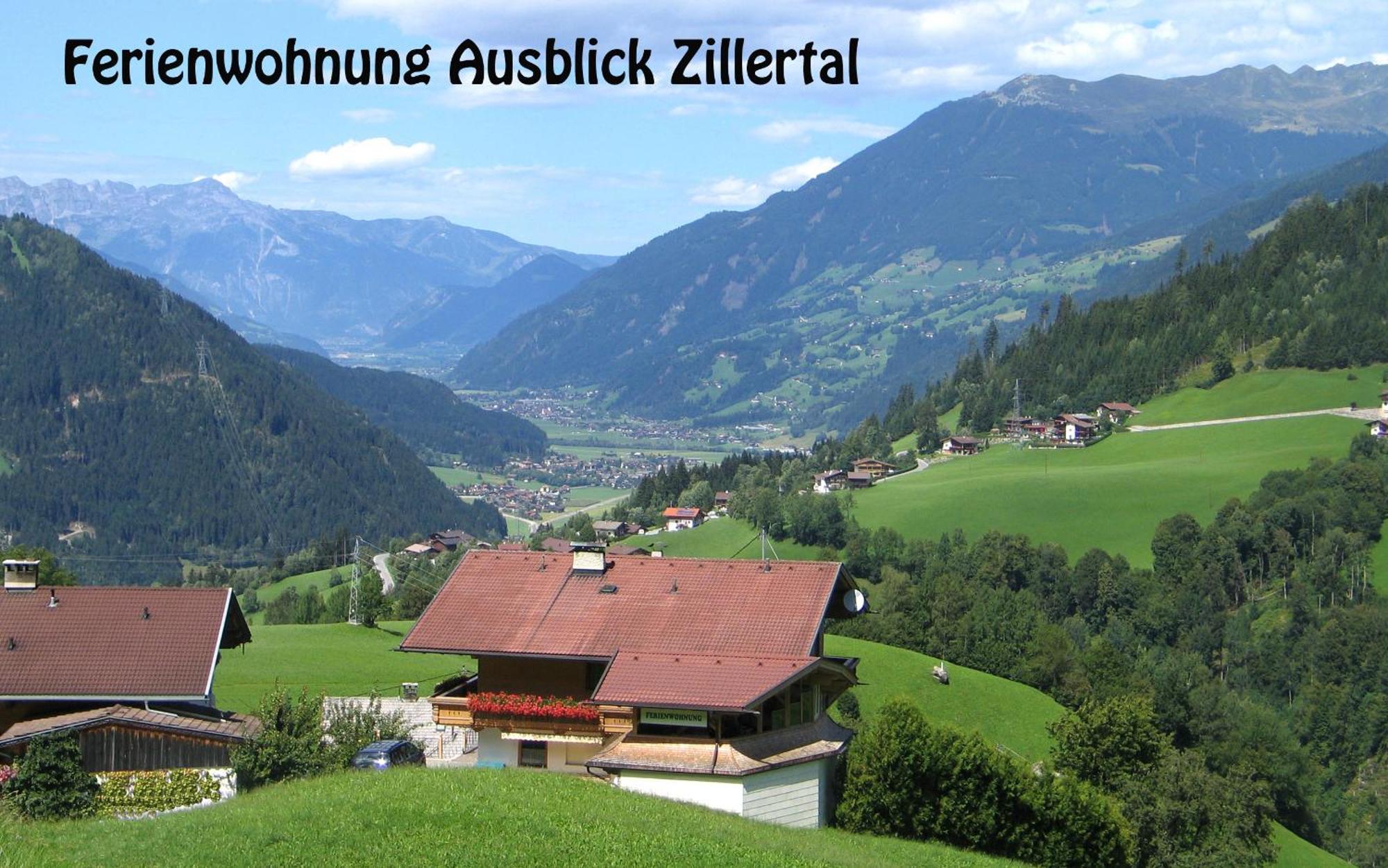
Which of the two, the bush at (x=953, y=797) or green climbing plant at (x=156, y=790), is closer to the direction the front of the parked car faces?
the green climbing plant

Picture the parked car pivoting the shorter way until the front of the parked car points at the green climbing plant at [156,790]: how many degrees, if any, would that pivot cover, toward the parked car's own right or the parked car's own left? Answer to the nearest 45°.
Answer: approximately 45° to the parked car's own right

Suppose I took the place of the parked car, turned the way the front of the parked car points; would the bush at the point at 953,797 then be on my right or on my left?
on my left

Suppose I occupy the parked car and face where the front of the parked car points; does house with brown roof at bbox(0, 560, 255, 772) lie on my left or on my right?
on my right

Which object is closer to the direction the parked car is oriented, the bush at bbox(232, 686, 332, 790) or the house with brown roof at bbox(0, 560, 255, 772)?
the bush

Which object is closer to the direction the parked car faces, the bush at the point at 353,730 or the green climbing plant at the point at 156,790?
the green climbing plant

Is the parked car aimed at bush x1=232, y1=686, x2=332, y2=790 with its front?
yes

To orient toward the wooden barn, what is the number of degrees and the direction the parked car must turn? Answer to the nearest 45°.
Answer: approximately 45° to its right

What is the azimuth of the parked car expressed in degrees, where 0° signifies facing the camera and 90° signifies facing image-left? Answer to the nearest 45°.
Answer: approximately 45°
